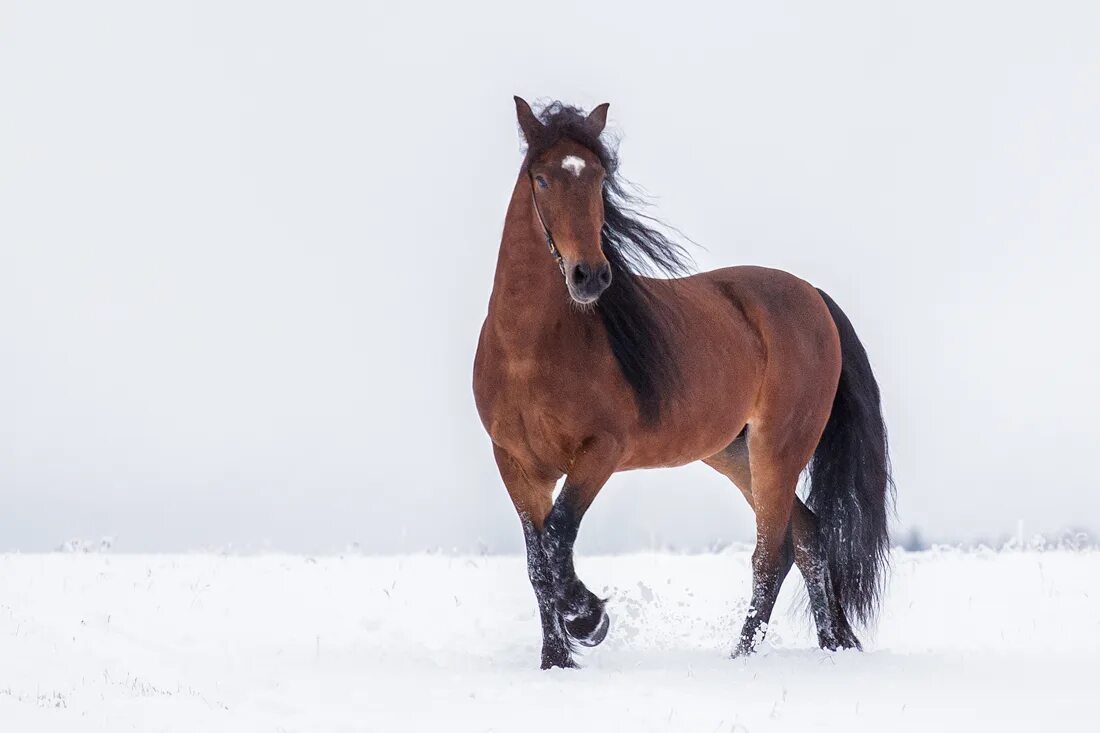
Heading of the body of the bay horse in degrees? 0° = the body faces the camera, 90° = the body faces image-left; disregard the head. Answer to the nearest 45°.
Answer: approximately 45°
